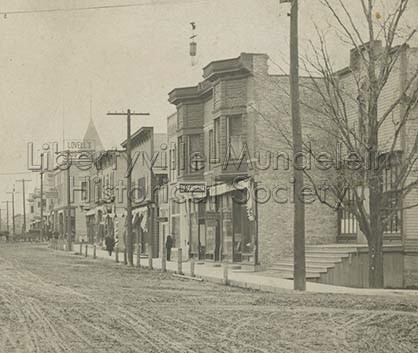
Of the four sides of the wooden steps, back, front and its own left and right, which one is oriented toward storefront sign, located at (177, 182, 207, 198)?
right

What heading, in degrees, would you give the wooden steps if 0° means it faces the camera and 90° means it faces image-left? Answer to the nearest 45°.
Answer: approximately 45°

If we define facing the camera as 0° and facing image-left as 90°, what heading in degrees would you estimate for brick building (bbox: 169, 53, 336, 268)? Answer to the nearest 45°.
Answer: approximately 45°

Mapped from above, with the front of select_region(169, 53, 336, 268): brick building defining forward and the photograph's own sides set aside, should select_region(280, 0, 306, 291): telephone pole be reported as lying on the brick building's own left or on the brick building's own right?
on the brick building's own left
